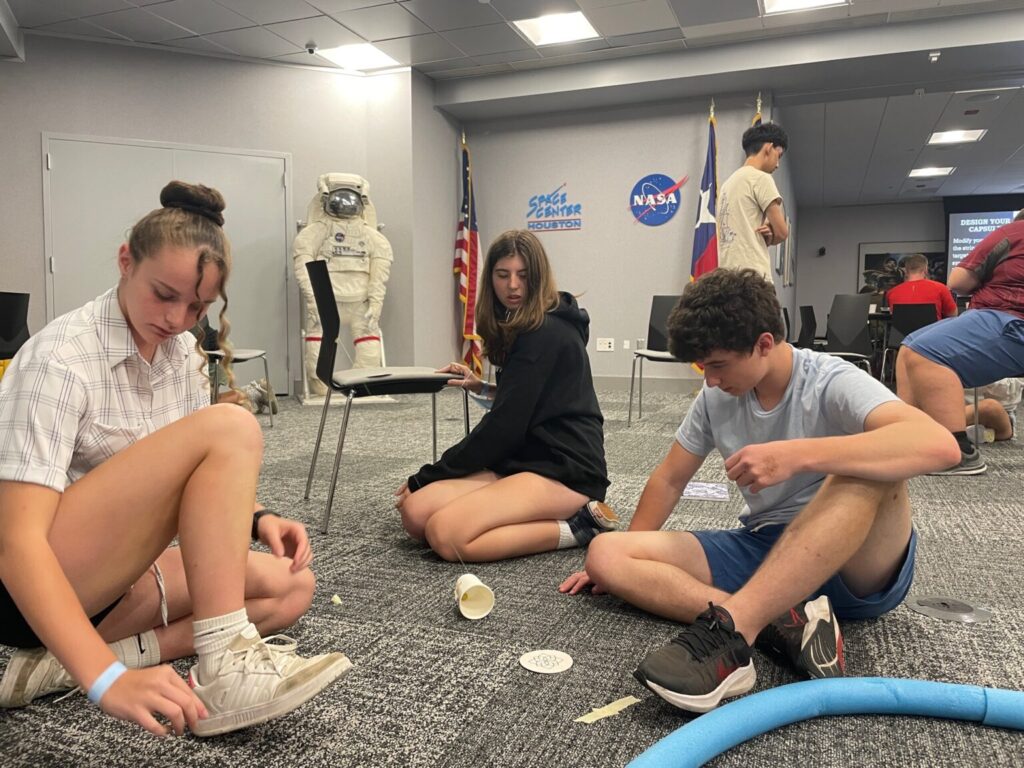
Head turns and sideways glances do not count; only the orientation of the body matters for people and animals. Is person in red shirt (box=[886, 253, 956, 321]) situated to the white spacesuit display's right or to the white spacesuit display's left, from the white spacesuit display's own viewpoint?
on its left

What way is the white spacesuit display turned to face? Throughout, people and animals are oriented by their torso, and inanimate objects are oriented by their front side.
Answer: toward the camera

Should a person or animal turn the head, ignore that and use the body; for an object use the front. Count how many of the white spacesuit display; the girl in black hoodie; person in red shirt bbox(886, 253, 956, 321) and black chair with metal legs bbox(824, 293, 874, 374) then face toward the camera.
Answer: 2

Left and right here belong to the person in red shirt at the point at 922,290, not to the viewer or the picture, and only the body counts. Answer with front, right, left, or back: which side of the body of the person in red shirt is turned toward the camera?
back

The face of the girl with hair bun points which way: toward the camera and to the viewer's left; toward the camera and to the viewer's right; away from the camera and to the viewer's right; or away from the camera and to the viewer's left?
toward the camera and to the viewer's right

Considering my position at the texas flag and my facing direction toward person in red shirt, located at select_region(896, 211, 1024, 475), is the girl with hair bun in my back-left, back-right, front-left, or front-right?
front-right

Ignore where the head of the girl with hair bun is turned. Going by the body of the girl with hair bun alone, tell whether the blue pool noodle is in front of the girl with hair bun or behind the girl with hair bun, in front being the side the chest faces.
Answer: in front

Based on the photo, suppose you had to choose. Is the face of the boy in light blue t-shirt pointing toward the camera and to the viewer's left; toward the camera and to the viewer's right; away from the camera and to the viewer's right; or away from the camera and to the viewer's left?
toward the camera and to the viewer's left

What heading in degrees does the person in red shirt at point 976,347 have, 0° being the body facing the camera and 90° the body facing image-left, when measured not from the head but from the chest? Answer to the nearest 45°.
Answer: approximately 90°

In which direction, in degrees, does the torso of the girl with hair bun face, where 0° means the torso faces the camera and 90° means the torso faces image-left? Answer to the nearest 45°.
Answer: approximately 315°

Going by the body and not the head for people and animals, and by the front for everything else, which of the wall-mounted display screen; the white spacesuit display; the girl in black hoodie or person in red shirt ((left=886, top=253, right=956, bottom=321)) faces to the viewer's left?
the girl in black hoodie

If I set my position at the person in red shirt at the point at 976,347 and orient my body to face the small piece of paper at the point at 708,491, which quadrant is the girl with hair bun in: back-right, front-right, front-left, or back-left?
front-left
